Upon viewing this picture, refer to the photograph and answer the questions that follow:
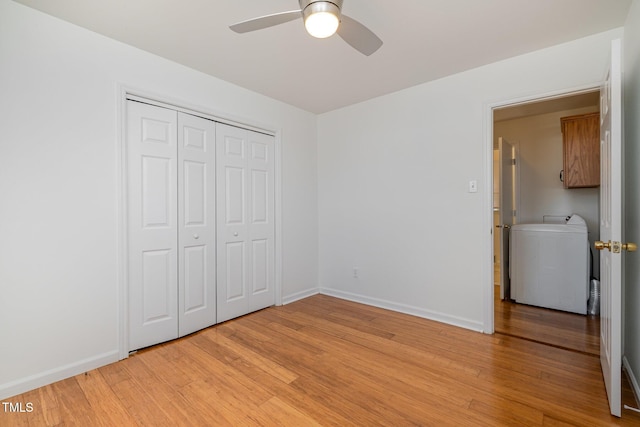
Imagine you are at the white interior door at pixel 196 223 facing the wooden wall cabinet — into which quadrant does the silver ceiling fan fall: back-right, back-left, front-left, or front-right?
front-right

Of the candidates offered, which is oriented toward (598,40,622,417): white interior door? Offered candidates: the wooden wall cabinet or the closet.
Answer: the closet

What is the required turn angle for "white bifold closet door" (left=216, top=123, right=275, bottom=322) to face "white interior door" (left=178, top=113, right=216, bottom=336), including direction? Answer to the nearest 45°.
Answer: approximately 90° to its right

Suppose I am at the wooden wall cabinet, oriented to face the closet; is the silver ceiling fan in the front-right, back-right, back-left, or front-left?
front-left

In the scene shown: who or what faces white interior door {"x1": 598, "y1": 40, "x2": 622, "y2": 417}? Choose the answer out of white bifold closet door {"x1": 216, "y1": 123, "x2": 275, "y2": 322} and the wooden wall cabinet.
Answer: the white bifold closet door

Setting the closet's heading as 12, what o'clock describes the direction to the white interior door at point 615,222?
The white interior door is roughly at 12 o'clock from the closet.

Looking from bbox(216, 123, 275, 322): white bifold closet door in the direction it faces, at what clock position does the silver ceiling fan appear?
The silver ceiling fan is roughly at 1 o'clock from the white bifold closet door.

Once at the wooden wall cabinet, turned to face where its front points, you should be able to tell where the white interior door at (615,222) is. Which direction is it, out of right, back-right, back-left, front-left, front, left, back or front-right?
left
